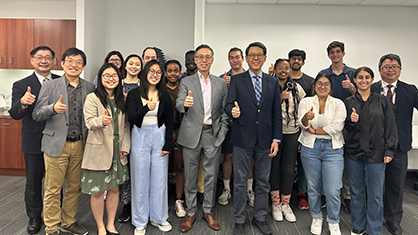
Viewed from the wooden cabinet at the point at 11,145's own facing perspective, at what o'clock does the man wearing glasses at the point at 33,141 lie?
The man wearing glasses is roughly at 12 o'clock from the wooden cabinet.

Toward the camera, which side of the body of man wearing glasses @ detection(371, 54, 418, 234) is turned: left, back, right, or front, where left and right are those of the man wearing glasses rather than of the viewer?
front

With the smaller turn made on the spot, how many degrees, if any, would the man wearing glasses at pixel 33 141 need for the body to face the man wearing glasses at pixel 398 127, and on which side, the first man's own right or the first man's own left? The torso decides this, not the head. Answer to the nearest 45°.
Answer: approximately 45° to the first man's own left

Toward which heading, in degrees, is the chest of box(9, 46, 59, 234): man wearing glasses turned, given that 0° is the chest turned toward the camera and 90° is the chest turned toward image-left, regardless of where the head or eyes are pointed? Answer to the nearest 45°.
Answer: approximately 0°

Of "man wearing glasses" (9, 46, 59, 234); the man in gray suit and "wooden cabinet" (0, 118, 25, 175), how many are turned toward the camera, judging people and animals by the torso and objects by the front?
3

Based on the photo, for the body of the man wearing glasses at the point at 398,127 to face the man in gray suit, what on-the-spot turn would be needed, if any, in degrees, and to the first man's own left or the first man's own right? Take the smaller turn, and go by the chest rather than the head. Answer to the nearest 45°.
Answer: approximately 45° to the first man's own right

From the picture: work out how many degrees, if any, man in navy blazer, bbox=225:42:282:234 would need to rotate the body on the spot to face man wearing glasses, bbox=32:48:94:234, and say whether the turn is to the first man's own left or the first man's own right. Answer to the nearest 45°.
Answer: approximately 90° to the first man's own right

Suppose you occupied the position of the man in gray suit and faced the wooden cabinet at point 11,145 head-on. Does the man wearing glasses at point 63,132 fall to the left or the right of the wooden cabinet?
left

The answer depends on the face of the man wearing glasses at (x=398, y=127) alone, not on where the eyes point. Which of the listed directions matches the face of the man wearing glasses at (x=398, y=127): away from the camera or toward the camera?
toward the camera

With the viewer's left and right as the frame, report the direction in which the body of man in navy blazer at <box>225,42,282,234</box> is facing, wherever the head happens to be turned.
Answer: facing the viewer

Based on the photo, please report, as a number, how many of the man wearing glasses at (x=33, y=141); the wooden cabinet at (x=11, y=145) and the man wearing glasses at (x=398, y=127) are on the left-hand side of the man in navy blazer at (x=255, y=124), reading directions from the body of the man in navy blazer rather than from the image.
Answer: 1

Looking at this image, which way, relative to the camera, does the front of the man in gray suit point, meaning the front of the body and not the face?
toward the camera

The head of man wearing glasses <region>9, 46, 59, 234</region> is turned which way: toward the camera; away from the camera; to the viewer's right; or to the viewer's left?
toward the camera
